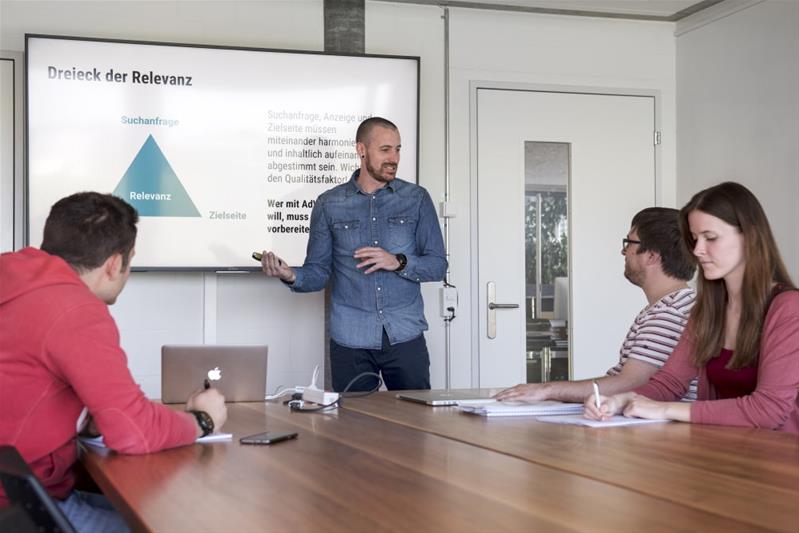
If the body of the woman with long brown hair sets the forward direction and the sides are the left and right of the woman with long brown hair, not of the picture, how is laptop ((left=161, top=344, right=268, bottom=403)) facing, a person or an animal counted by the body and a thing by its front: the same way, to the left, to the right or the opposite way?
to the right

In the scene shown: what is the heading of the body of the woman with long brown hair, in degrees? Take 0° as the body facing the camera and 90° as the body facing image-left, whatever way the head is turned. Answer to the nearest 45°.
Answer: approximately 45°

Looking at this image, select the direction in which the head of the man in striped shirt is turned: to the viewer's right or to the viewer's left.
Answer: to the viewer's left

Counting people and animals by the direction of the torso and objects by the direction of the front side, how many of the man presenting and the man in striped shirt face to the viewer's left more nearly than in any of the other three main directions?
1

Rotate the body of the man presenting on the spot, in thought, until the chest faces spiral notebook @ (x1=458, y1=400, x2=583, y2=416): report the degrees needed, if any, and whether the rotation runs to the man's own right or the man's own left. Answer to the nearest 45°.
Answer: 0° — they already face it

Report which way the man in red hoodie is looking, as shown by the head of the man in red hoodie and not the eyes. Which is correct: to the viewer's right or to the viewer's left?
to the viewer's right

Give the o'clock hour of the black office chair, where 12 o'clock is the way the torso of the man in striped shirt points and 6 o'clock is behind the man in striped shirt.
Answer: The black office chair is roughly at 10 o'clock from the man in striped shirt.

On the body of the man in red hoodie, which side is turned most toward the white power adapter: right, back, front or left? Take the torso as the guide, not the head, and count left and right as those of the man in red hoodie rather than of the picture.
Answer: front

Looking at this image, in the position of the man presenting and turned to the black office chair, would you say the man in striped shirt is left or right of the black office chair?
left

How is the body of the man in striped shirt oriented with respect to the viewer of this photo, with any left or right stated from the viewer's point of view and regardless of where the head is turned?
facing to the left of the viewer

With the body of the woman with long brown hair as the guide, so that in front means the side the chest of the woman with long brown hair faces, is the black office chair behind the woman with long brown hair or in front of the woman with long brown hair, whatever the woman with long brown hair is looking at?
in front

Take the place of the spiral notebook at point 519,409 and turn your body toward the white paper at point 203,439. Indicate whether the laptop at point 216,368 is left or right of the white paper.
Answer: right

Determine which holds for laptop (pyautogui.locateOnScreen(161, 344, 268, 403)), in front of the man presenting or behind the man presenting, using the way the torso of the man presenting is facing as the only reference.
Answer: in front

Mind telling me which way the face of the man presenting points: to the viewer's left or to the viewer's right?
to the viewer's right

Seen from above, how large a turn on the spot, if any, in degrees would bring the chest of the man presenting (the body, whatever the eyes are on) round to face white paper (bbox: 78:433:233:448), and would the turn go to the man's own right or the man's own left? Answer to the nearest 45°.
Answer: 0° — they already face it

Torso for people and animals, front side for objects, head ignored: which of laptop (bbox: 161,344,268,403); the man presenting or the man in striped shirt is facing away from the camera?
the laptop
